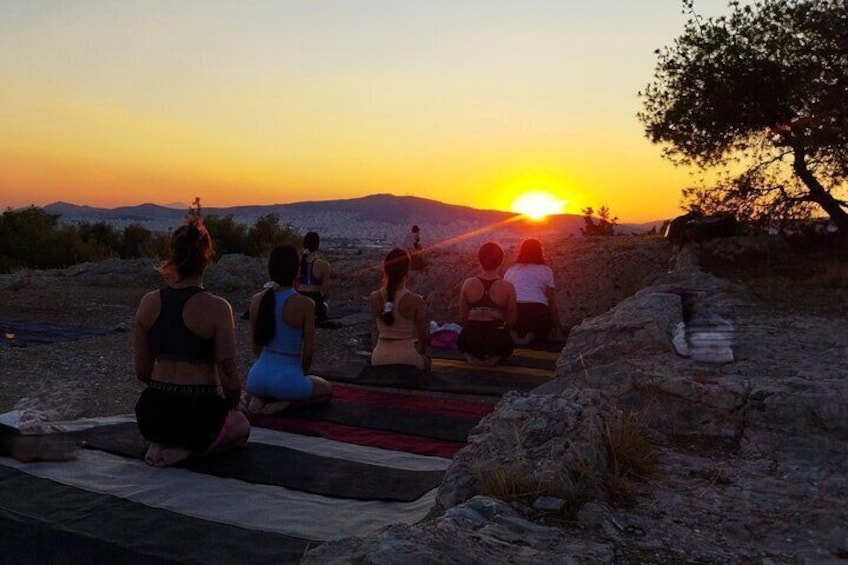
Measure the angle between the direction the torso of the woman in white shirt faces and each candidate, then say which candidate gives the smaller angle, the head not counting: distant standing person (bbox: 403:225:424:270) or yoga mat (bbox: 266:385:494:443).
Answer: the distant standing person

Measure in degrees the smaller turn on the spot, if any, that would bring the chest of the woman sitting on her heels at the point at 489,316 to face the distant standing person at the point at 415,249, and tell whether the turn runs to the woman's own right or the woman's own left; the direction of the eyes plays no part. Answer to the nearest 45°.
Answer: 0° — they already face them

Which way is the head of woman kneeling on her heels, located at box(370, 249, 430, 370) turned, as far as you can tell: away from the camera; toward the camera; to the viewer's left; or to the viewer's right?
away from the camera

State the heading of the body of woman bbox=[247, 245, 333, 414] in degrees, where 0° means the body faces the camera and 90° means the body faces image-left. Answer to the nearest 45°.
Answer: approximately 225°

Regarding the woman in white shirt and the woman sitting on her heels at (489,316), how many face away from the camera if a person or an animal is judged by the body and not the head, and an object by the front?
2

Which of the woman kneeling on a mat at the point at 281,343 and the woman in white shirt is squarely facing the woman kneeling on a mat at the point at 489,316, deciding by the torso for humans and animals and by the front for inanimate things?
the woman kneeling on a mat at the point at 281,343

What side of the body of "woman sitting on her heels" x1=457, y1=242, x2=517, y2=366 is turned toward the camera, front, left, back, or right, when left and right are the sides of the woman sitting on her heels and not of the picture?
back

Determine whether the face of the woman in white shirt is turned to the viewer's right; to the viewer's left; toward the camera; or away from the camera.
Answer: away from the camera

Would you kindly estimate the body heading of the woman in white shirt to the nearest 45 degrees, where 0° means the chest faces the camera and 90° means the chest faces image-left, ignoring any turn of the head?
approximately 180°

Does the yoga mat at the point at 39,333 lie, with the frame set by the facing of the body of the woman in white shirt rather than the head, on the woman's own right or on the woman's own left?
on the woman's own left
